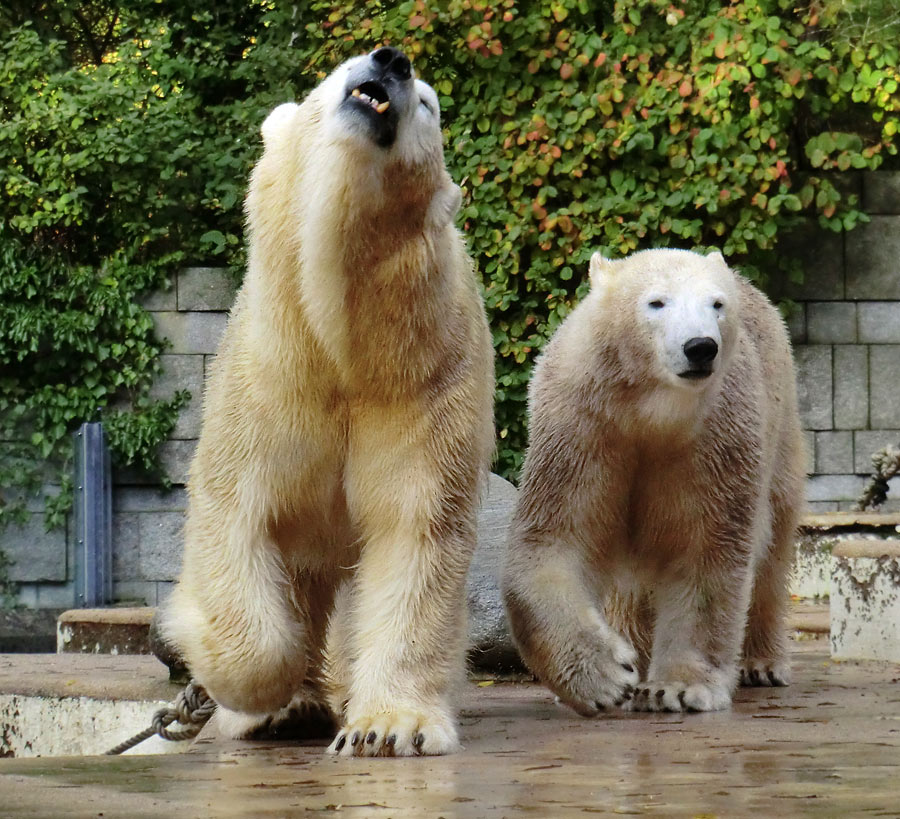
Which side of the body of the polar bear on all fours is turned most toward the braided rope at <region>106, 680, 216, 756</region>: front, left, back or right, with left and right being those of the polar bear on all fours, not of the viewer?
right

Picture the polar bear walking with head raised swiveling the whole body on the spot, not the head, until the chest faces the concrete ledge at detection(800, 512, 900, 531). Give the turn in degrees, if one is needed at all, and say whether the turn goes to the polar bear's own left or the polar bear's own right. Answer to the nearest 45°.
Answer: approximately 135° to the polar bear's own left

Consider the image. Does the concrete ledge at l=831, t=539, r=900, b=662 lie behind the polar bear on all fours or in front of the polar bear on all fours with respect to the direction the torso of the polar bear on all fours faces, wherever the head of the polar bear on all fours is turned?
behind

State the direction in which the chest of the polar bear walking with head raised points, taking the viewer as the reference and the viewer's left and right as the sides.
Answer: facing the viewer

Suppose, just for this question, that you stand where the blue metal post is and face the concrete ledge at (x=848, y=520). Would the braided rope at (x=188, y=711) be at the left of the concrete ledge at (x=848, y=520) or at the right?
right

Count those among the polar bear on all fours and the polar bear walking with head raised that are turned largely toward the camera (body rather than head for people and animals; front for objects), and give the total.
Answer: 2

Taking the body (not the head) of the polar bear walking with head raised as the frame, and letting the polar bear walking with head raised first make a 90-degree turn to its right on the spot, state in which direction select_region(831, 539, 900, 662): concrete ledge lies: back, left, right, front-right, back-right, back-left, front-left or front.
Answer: back-right

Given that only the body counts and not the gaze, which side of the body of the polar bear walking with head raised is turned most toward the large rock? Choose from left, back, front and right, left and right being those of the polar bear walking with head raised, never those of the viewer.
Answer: back

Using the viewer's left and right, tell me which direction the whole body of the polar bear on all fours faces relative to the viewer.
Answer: facing the viewer

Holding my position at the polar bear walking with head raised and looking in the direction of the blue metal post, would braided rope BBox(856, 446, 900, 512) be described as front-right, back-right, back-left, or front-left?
front-right

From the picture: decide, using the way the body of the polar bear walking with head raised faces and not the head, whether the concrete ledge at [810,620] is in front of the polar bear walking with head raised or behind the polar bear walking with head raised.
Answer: behind

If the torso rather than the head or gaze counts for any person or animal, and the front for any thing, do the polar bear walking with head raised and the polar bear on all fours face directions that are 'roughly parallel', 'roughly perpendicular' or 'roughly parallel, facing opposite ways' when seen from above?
roughly parallel
